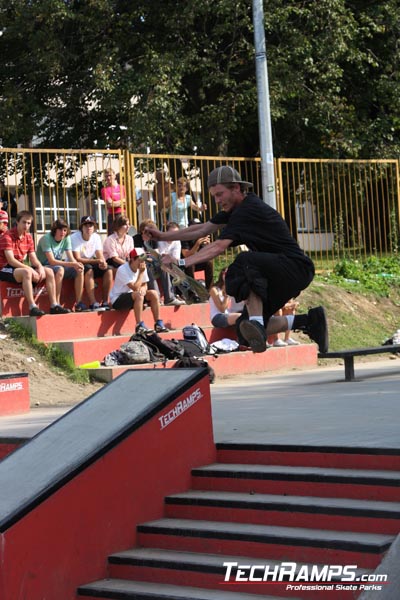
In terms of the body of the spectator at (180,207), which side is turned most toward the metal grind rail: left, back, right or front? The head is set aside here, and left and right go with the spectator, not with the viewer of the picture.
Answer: front

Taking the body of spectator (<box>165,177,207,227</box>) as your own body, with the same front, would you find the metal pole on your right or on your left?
on your left

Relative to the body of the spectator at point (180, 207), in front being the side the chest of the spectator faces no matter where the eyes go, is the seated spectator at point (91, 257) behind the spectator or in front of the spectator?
in front

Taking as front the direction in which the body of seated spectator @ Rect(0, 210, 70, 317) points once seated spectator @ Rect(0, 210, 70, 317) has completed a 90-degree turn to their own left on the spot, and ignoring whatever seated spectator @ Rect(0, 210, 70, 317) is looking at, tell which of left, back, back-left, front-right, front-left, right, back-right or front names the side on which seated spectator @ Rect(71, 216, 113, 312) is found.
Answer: front

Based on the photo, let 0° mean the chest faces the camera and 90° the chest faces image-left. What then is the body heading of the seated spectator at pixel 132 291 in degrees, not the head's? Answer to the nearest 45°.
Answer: approximately 315°

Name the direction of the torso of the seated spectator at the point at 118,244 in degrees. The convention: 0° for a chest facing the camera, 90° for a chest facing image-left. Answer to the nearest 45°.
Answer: approximately 315°

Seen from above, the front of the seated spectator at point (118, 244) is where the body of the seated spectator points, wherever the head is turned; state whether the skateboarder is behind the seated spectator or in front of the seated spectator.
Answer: in front

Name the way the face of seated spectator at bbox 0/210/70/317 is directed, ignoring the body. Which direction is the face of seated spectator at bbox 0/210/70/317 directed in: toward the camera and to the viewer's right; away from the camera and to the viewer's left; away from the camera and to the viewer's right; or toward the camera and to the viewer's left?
toward the camera and to the viewer's right

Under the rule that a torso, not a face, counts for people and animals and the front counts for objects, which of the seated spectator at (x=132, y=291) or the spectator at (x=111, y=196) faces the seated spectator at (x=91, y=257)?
the spectator

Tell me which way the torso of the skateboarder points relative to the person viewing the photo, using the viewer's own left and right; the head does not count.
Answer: facing to the left of the viewer

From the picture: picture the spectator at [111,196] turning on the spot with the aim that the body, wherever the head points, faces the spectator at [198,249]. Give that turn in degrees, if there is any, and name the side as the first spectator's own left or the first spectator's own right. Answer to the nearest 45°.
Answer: approximately 90° to the first spectator's own left
